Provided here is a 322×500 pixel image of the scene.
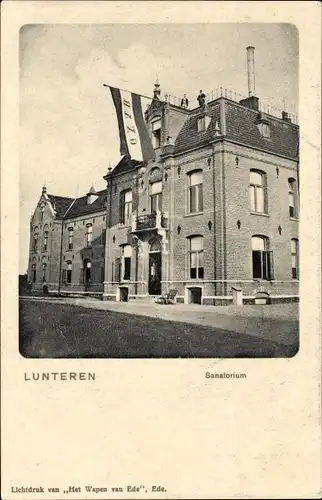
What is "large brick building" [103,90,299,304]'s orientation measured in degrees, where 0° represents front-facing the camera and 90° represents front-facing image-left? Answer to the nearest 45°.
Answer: approximately 45°
